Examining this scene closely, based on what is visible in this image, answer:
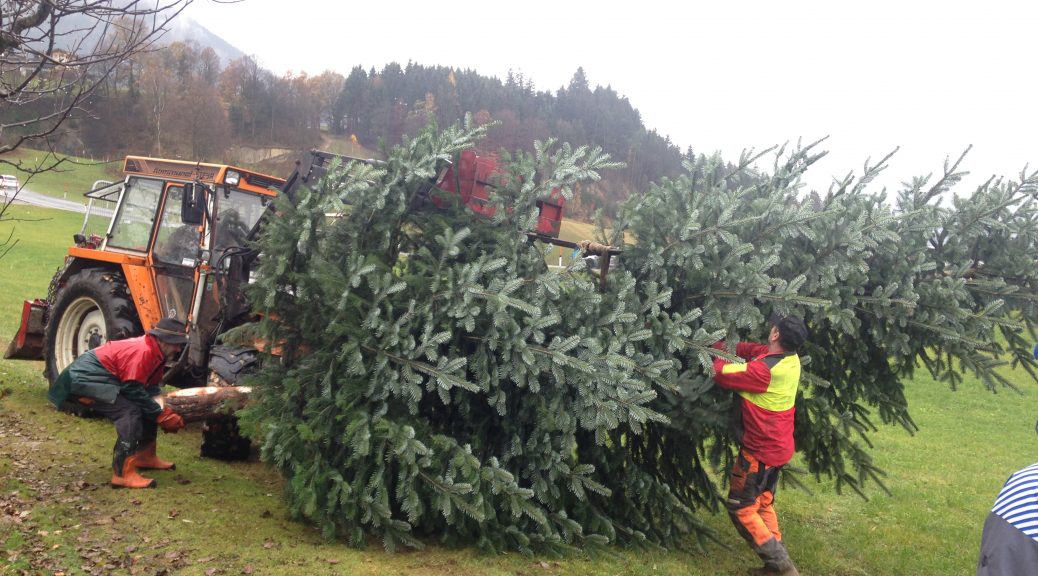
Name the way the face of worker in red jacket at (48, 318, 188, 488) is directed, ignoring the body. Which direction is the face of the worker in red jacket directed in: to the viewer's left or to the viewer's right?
to the viewer's right

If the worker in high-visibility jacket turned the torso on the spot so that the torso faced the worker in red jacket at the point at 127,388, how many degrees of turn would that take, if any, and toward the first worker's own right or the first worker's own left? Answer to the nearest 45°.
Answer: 0° — they already face them

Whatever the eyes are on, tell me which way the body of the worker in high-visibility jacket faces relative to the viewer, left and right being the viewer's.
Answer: facing to the left of the viewer

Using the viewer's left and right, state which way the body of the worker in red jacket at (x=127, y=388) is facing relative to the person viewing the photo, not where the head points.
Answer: facing to the right of the viewer

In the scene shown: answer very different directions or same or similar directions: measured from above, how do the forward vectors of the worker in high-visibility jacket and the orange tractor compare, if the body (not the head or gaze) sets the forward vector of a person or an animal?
very different directions

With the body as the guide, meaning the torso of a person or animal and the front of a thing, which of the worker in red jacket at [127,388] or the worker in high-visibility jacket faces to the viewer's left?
the worker in high-visibility jacket

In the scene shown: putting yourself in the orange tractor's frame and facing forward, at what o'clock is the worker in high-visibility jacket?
The worker in high-visibility jacket is roughly at 12 o'clock from the orange tractor.

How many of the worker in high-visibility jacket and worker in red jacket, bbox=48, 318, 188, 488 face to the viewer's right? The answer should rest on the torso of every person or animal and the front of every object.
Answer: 1

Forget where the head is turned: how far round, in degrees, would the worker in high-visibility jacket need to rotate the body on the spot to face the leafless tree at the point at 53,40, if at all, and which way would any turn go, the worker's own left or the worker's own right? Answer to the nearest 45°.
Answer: approximately 45° to the worker's own left

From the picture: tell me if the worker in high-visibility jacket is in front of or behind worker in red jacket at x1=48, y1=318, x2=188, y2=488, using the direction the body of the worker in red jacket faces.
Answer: in front

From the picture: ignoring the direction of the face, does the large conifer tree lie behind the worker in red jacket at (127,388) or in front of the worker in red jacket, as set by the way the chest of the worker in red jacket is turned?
in front
